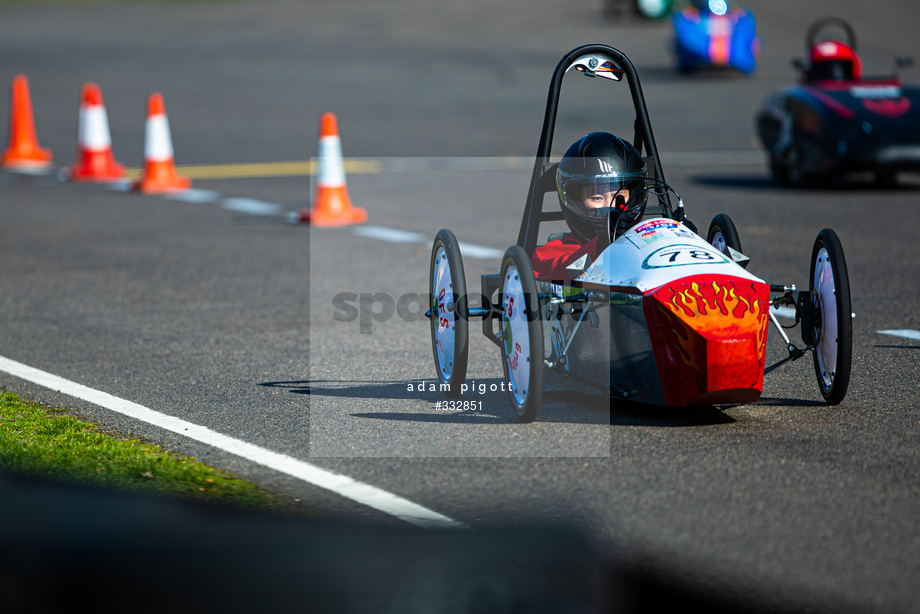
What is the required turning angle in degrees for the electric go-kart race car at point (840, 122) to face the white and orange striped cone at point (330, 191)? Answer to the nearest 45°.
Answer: approximately 90° to its right

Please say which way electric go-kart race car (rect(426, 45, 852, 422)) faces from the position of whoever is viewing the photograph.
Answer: facing the viewer and to the right of the viewer

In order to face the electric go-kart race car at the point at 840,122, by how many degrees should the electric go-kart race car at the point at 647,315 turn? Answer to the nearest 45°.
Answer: approximately 135° to its left

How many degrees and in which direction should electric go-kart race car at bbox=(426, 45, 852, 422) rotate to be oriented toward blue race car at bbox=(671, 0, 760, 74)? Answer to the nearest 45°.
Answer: approximately 135° to its left

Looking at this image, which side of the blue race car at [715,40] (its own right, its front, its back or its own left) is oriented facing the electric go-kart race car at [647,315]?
front

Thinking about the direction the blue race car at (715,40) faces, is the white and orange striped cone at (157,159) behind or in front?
in front

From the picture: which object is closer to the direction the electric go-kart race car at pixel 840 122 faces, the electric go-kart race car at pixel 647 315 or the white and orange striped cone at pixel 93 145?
the electric go-kart race car

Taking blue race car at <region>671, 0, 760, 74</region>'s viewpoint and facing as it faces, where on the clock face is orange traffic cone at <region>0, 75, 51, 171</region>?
The orange traffic cone is roughly at 1 o'clock from the blue race car.

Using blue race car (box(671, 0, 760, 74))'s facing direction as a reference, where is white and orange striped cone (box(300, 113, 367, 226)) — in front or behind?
in front

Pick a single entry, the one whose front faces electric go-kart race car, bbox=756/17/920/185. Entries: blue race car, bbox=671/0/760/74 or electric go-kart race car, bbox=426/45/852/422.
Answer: the blue race car
